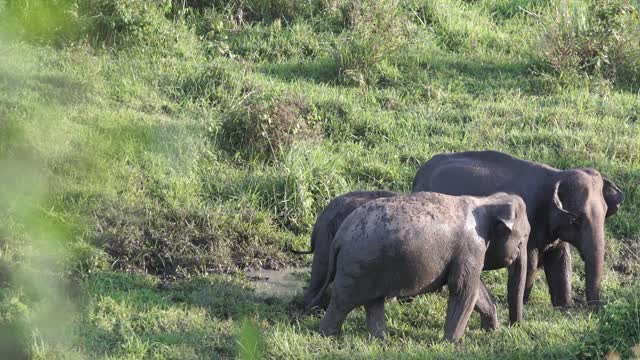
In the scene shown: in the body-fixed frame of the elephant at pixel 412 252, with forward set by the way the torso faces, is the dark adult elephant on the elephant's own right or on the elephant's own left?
on the elephant's own left

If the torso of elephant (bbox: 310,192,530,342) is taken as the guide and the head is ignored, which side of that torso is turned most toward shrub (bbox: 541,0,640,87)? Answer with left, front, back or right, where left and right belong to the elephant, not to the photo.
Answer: left

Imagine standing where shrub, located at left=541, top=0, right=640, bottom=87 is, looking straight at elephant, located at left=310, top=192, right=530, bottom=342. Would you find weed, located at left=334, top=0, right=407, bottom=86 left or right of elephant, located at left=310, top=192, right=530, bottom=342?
right

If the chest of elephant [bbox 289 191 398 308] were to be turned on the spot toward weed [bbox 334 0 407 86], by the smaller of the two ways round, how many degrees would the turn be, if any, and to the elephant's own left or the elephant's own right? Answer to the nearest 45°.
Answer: approximately 90° to the elephant's own left

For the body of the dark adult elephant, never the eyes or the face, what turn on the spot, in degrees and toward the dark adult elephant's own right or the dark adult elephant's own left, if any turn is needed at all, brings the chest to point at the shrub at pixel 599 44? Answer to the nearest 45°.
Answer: approximately 135° to the dark adult elephant's own left

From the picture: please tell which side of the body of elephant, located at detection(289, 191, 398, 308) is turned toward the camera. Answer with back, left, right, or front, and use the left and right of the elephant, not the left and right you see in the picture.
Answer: right

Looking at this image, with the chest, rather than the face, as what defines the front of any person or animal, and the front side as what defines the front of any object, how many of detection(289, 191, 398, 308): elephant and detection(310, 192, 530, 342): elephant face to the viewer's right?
2

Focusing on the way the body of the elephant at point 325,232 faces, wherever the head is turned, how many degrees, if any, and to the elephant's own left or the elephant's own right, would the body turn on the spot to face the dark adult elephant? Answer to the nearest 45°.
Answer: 0° — it already faces it

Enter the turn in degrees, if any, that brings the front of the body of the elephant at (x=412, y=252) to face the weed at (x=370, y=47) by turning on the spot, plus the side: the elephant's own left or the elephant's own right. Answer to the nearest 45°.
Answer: approximately 90° to the elephant's own left

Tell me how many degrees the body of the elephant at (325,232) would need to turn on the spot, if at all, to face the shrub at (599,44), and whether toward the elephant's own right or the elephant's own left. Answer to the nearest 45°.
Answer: approximately 45° to the elephant's own left

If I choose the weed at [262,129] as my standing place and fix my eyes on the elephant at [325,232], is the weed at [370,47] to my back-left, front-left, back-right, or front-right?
back-left

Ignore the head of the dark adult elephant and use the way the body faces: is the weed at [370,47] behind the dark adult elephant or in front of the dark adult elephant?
behind

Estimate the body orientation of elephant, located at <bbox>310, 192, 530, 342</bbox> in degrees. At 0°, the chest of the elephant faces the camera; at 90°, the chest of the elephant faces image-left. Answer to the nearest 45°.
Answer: approximately 270°

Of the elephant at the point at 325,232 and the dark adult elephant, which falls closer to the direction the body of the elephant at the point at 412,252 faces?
the dark adult elephant
